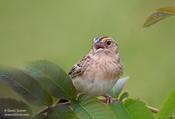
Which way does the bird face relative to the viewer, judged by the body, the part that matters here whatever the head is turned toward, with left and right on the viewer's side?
facing the viewer and to the right of the viewer
